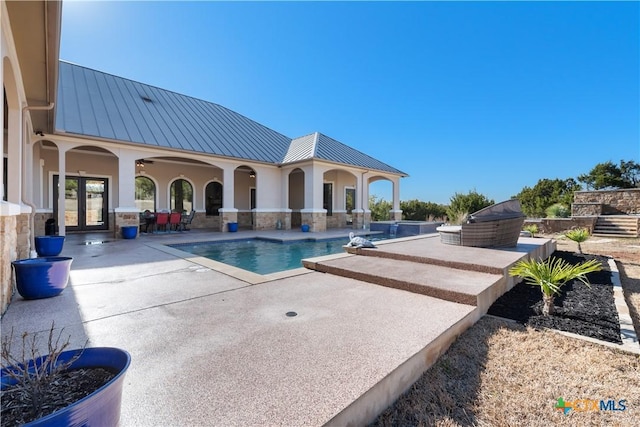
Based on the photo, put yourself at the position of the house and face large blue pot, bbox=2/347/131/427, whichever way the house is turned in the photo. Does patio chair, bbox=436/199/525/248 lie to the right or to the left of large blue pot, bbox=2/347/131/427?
left

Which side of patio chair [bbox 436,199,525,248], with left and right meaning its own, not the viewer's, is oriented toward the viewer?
left

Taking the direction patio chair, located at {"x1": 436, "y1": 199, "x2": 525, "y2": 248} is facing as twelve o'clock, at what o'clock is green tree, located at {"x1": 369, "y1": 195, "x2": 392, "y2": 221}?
The green tree is roughly at 2 o'clock from the patio chair.

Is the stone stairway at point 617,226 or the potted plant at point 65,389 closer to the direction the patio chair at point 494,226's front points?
the potted plant

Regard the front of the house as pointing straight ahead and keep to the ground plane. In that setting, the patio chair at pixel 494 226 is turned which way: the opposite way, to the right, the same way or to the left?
the opposite way

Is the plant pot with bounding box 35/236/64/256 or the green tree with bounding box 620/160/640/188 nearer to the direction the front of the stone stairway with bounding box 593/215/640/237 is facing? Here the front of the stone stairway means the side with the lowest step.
the plant pot

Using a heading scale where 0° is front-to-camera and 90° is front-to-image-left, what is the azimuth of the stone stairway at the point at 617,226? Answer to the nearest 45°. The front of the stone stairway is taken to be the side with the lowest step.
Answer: approximately 0°

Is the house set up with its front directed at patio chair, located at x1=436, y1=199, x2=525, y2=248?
yes
